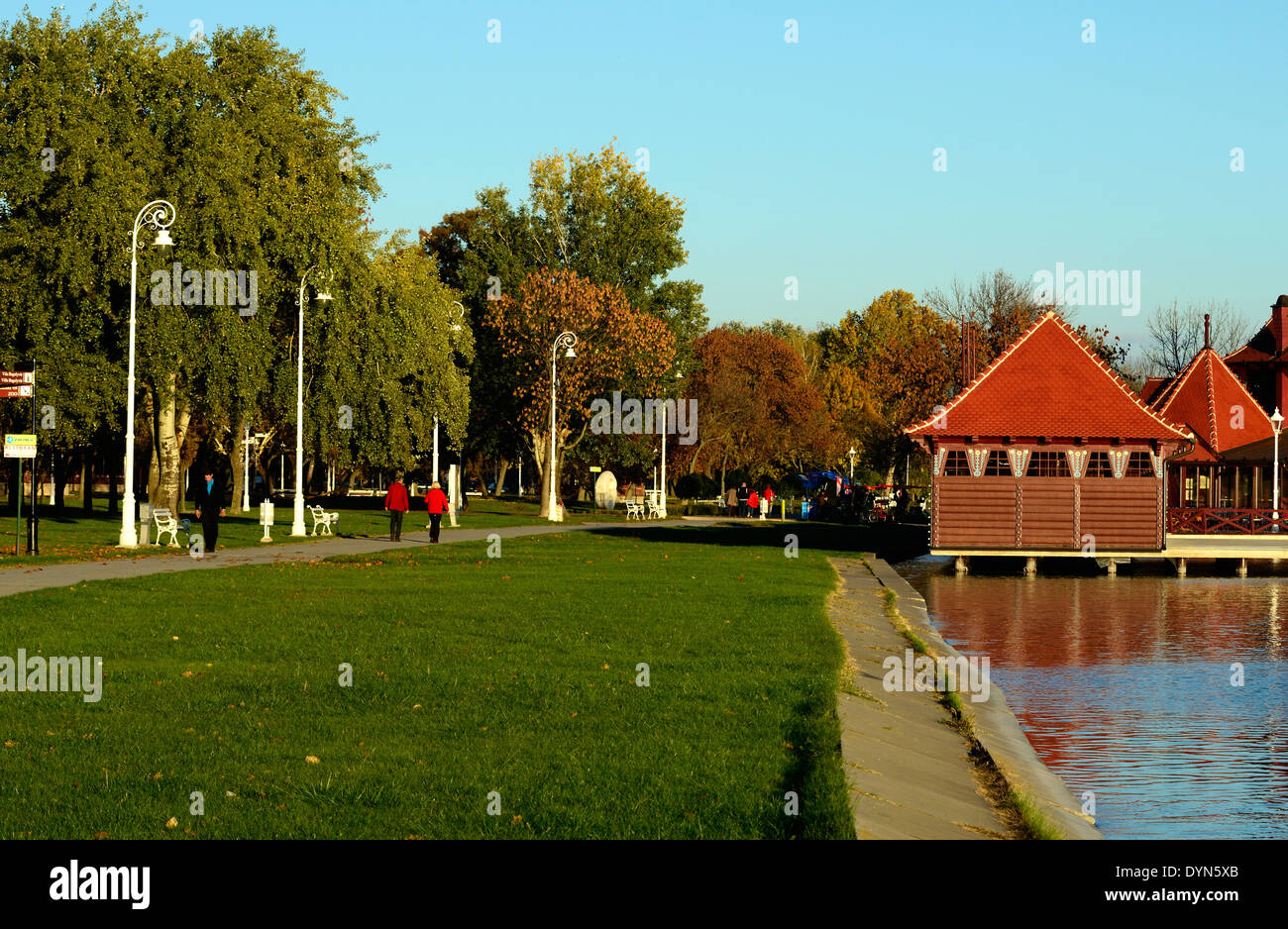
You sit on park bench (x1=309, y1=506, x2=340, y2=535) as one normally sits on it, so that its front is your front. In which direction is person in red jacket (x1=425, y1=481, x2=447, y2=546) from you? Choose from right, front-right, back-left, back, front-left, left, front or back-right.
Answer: front

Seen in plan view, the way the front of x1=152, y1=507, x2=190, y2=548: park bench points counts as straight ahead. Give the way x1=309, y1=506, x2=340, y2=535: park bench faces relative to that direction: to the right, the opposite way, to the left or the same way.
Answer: the same way

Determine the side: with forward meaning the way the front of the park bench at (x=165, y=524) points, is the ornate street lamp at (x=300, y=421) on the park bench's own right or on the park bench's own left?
on the park bench's own left

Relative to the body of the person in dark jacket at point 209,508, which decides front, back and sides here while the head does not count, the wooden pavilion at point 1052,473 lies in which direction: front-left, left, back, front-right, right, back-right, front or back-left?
left

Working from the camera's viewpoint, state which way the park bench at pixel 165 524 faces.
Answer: facing the viewer and to the right of the viewer

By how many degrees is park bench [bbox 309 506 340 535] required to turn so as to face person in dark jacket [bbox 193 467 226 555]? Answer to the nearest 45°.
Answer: approximately 45° to its right

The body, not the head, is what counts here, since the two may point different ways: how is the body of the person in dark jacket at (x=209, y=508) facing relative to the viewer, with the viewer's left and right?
facing the viewer

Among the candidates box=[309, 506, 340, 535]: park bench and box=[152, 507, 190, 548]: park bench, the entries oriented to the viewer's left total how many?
0

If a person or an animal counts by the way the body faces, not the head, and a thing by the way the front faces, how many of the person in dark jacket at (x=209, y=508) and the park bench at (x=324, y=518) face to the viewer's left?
0

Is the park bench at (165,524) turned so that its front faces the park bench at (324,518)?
no

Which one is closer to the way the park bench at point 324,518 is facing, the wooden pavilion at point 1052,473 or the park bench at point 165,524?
the wooden pavilion

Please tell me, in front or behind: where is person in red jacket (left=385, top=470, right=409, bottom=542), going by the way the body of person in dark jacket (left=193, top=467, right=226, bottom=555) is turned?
behind

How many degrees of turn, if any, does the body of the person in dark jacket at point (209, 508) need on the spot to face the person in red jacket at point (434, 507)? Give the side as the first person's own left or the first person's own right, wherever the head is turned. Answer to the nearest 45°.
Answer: approximately 135° to the first person's own left

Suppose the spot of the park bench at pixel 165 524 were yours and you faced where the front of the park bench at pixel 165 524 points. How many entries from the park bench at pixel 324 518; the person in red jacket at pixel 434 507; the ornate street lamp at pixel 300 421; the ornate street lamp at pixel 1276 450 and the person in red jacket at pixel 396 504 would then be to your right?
0
